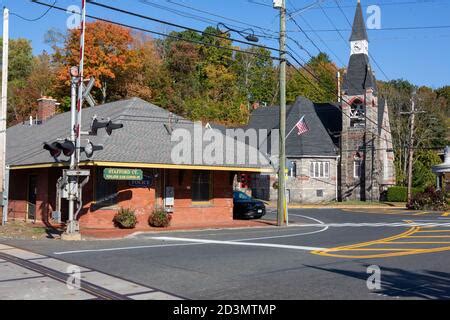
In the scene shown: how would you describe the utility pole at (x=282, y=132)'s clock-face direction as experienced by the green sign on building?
The utility pole is roughly at 8 o'clock from the green sign on building.

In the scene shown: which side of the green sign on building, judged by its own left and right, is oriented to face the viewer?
front

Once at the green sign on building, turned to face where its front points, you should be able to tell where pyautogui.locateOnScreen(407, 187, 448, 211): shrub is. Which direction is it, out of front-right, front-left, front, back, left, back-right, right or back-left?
back-left

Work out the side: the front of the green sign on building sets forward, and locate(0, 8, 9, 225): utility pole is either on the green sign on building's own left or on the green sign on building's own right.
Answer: on the green sign on building's own right

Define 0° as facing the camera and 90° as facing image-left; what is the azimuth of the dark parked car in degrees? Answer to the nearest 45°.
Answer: approximately 315°

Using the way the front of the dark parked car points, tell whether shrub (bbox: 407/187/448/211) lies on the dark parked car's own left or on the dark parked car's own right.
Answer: on the dark parked car's own left

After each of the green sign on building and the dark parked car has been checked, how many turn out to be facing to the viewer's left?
0

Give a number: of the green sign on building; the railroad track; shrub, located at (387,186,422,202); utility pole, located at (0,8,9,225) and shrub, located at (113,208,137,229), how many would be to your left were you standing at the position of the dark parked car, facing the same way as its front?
1

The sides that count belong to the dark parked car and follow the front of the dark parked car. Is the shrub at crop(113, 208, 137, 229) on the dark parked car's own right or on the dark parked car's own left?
on the dark parked car's own right
